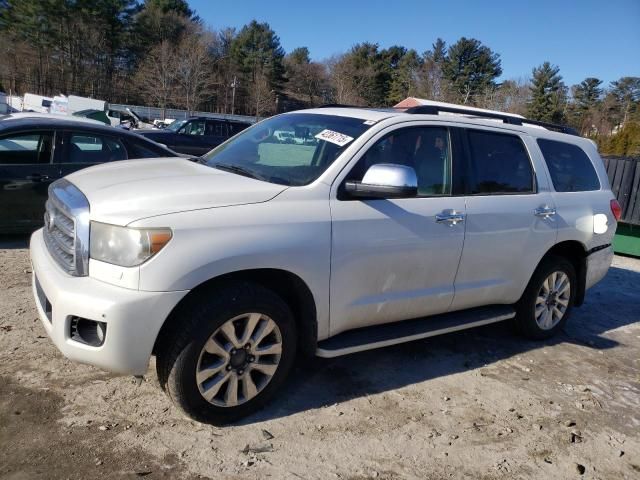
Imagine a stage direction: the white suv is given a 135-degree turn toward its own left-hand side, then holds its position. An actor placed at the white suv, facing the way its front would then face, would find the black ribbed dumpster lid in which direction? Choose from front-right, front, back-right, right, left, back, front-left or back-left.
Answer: front-left

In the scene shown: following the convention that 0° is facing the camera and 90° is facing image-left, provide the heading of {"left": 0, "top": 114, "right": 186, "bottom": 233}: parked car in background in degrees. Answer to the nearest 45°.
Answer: approximately 90°

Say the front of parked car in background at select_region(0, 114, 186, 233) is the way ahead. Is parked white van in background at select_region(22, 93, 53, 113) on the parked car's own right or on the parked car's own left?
on the parked car's own right
